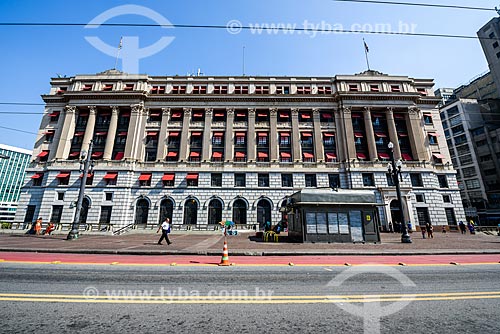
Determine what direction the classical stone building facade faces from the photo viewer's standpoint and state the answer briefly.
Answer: facing the viewer
